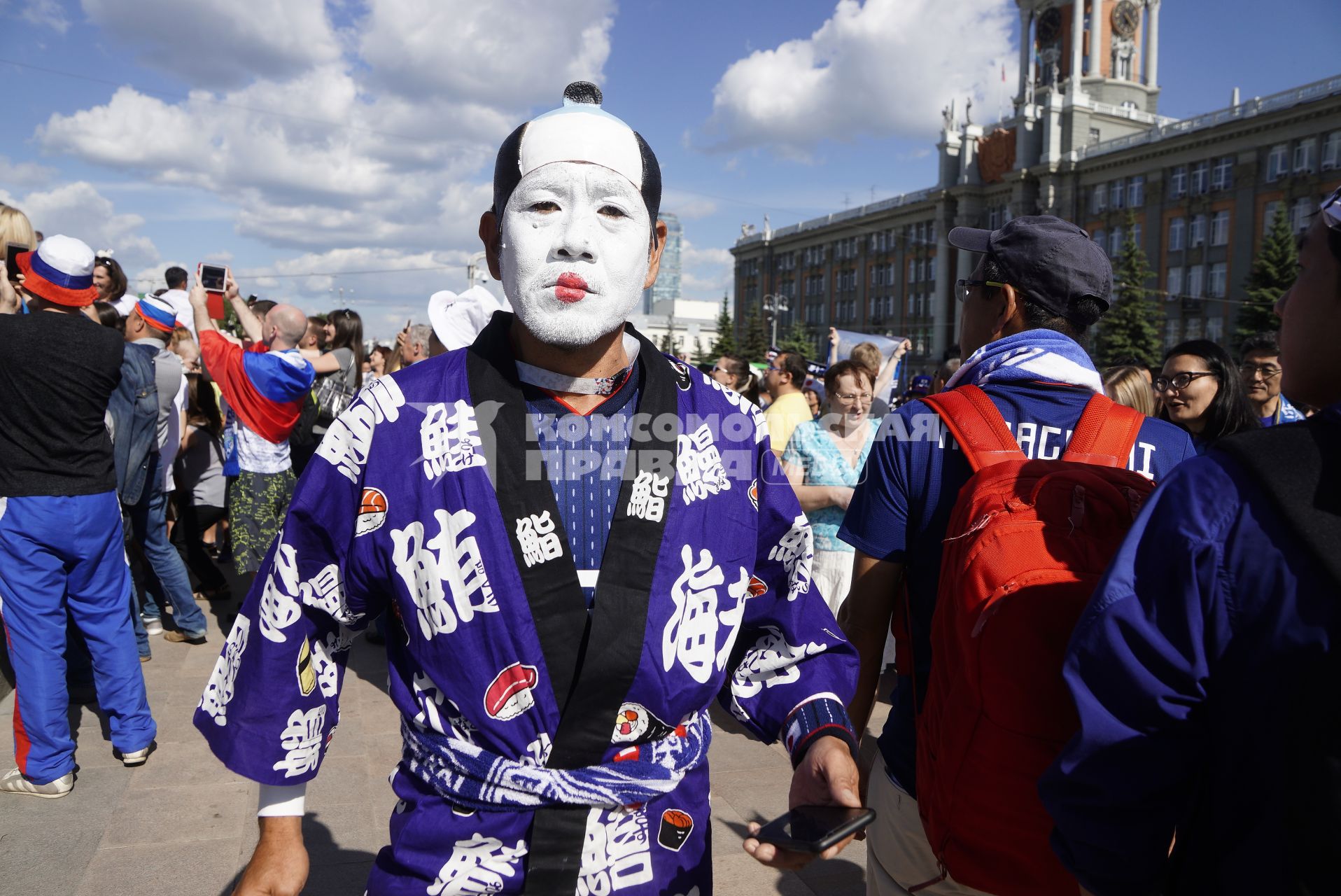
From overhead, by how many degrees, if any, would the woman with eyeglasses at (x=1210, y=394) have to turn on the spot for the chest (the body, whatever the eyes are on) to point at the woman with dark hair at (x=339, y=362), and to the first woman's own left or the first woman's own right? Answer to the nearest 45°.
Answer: approximately 45° to the first woman's own right

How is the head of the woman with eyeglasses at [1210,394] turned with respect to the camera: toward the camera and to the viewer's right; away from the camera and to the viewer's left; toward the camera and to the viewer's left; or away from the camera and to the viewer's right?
toward the camera and to the viewer's left

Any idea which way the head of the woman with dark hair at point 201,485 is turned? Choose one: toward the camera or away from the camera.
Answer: away from the camera

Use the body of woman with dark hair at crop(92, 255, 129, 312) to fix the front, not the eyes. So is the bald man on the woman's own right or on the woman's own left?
on the woman's own left

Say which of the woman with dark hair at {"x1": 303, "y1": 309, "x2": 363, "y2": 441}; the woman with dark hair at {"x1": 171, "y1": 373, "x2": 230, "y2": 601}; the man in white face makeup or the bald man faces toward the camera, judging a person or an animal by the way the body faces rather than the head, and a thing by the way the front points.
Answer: the man in white face makeup

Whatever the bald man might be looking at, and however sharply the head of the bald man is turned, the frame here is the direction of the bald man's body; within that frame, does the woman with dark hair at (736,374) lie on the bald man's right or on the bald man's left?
on the bald man's right

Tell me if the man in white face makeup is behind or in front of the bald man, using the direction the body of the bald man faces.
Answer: behind

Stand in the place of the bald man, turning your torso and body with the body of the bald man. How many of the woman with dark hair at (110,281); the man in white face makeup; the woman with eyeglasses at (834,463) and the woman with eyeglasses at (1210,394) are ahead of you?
1

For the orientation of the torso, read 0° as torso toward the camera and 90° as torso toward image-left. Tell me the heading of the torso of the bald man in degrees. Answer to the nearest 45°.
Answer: approximately 135°

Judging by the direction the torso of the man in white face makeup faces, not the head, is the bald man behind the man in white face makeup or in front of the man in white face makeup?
behind

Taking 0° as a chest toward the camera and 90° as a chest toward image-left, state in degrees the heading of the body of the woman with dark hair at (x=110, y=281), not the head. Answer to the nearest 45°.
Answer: approximately 45°
